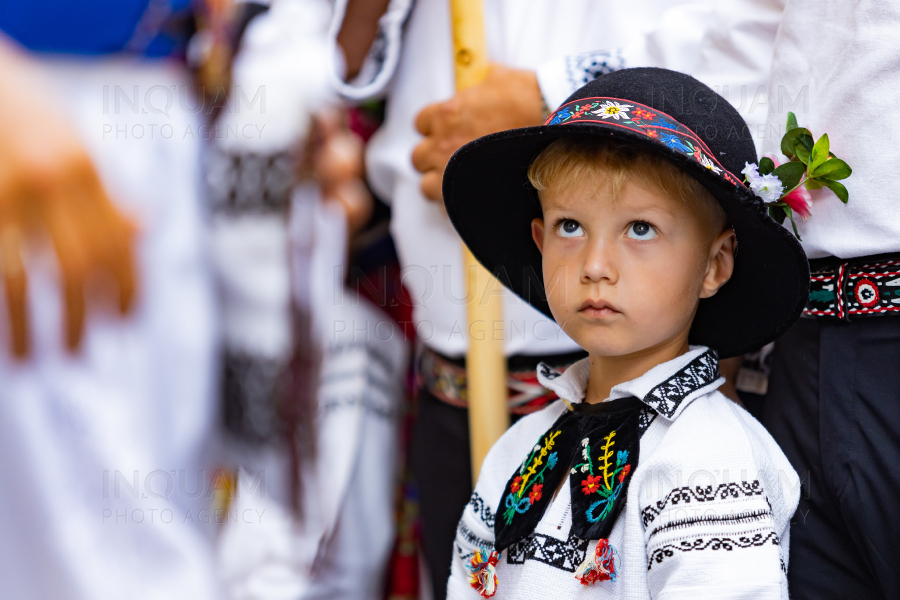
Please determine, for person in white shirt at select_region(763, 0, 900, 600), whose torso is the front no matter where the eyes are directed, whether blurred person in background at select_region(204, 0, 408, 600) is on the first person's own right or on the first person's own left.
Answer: on the first person's own right

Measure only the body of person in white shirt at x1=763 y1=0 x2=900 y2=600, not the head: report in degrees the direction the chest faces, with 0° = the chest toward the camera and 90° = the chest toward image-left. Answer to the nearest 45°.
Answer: approximately 0°

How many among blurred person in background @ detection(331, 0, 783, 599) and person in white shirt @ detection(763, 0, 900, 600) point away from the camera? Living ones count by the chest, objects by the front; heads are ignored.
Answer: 0
